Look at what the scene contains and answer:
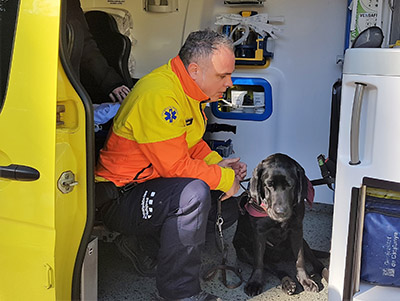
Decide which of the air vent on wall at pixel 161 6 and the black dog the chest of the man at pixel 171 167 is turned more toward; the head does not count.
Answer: the black dog

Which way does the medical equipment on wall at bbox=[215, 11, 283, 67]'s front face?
toward the camera

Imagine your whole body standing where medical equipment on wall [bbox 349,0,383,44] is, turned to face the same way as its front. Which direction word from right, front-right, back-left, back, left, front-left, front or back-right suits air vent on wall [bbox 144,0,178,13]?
right

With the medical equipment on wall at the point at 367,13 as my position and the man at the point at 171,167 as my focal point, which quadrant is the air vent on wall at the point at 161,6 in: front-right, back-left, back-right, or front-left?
front-right

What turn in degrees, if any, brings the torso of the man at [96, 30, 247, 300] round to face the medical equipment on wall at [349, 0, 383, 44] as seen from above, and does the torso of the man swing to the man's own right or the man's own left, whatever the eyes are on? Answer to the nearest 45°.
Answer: approximately 45° to the man's own left

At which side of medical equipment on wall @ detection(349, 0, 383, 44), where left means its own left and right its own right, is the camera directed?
front

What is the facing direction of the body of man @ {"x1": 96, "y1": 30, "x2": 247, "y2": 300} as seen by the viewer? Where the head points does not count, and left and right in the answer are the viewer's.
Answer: facing to the right of the viewer

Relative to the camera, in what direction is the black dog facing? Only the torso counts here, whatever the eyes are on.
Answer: toward the camera

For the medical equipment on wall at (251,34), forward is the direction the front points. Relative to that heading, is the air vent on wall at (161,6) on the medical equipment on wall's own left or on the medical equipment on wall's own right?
on the medical equipment on wall's own right

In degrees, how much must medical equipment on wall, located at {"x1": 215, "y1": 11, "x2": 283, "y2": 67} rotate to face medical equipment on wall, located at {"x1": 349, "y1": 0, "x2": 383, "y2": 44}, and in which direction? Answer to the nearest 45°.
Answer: approximately 90° to its left

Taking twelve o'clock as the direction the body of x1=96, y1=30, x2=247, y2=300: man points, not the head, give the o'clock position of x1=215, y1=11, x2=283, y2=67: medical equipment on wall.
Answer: The medical equipment on wall is roughly at 10 o'clock from the man.

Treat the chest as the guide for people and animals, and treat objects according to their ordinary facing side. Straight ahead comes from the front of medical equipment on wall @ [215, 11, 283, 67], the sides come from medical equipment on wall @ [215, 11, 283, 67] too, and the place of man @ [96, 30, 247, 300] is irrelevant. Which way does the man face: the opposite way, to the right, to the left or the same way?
to the left

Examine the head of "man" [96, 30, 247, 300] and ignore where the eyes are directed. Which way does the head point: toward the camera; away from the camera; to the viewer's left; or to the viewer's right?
to the viewer's right

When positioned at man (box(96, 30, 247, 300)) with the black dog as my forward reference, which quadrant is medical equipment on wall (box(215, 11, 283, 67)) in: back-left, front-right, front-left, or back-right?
front-left
